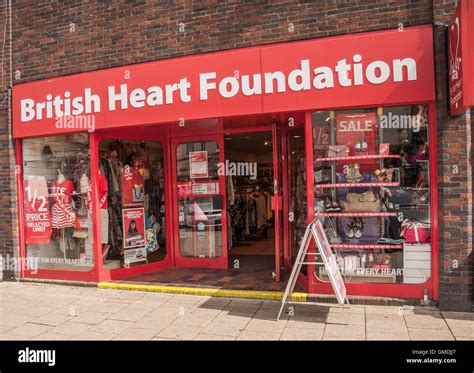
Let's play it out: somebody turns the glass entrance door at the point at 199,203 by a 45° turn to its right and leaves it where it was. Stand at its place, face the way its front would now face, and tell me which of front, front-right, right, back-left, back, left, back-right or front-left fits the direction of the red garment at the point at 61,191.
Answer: front-right

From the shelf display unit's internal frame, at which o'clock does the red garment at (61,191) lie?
The red garment is roughly at 3 o'clock from the shelf display unit.

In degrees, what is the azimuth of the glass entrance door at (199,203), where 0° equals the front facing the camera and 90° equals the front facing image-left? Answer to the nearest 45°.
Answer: approximately 0°

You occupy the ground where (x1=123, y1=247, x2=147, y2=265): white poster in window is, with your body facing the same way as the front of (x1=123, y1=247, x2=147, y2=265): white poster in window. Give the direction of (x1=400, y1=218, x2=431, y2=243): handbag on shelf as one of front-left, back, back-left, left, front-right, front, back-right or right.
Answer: front-left

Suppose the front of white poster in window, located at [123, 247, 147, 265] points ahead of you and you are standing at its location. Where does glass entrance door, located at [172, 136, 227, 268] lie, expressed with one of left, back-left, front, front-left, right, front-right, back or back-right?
left

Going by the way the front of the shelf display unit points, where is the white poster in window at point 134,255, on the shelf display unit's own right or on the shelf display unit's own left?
on the shelf display unit's own right

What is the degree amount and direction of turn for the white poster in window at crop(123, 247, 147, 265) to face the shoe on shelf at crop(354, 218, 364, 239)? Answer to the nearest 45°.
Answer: approximately 45° to its left

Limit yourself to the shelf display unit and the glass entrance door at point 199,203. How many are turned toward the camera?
2

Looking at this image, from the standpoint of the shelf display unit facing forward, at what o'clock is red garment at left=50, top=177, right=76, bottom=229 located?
The red garment is roughly at 3 o'clock from the shelf display unit.
